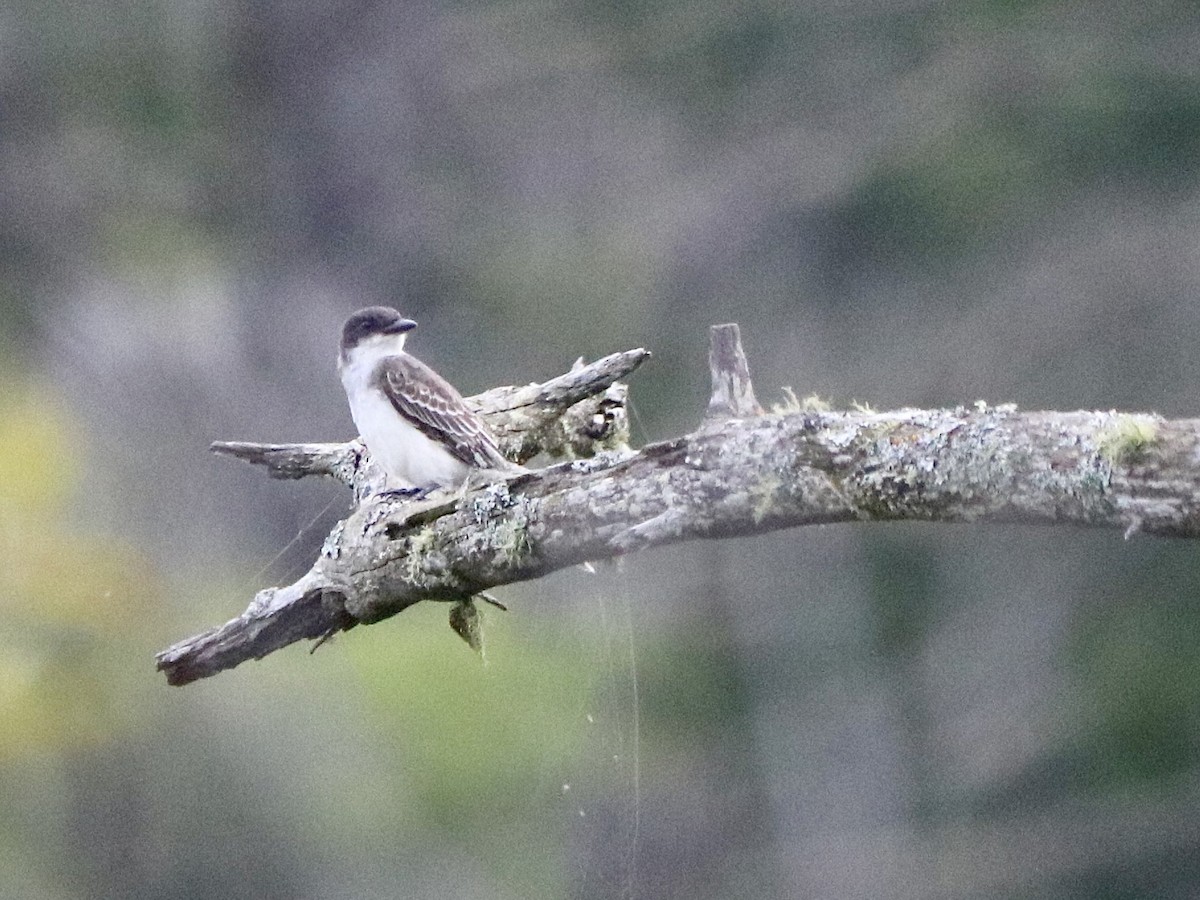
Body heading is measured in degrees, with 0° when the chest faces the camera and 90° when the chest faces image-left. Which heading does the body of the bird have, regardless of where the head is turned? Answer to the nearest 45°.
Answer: approximately 45°
